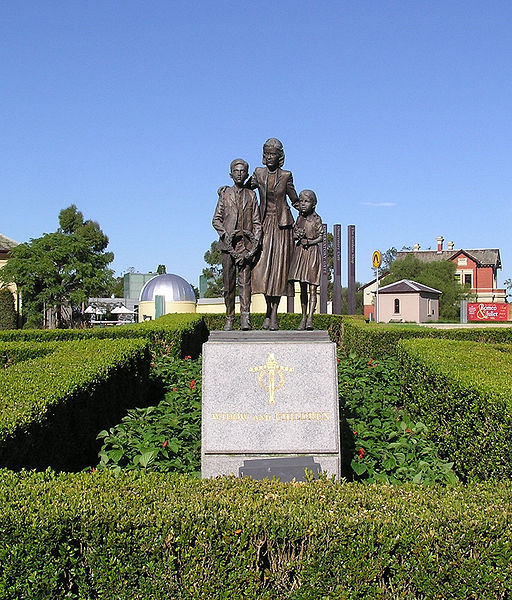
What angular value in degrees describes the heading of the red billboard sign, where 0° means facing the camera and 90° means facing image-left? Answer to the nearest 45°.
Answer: approximately 0°

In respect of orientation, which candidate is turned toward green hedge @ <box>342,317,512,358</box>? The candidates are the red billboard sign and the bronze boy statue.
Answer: the red billboard sign

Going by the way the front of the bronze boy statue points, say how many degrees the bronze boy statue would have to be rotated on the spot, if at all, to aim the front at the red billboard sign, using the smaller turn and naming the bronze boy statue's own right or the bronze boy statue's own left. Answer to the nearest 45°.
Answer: approximately 135° to the bronze boy statue's own left

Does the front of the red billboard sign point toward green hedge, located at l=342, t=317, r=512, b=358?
yes

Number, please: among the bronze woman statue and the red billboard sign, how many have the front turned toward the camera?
2

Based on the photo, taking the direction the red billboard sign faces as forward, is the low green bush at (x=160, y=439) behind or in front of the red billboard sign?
in front

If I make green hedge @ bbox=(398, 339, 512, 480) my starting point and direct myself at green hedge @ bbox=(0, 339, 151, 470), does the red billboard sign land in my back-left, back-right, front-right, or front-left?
back-right

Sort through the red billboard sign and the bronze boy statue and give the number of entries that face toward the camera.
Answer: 2

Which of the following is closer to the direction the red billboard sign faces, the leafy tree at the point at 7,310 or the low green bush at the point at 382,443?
the low green bush

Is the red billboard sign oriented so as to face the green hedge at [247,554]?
yes
